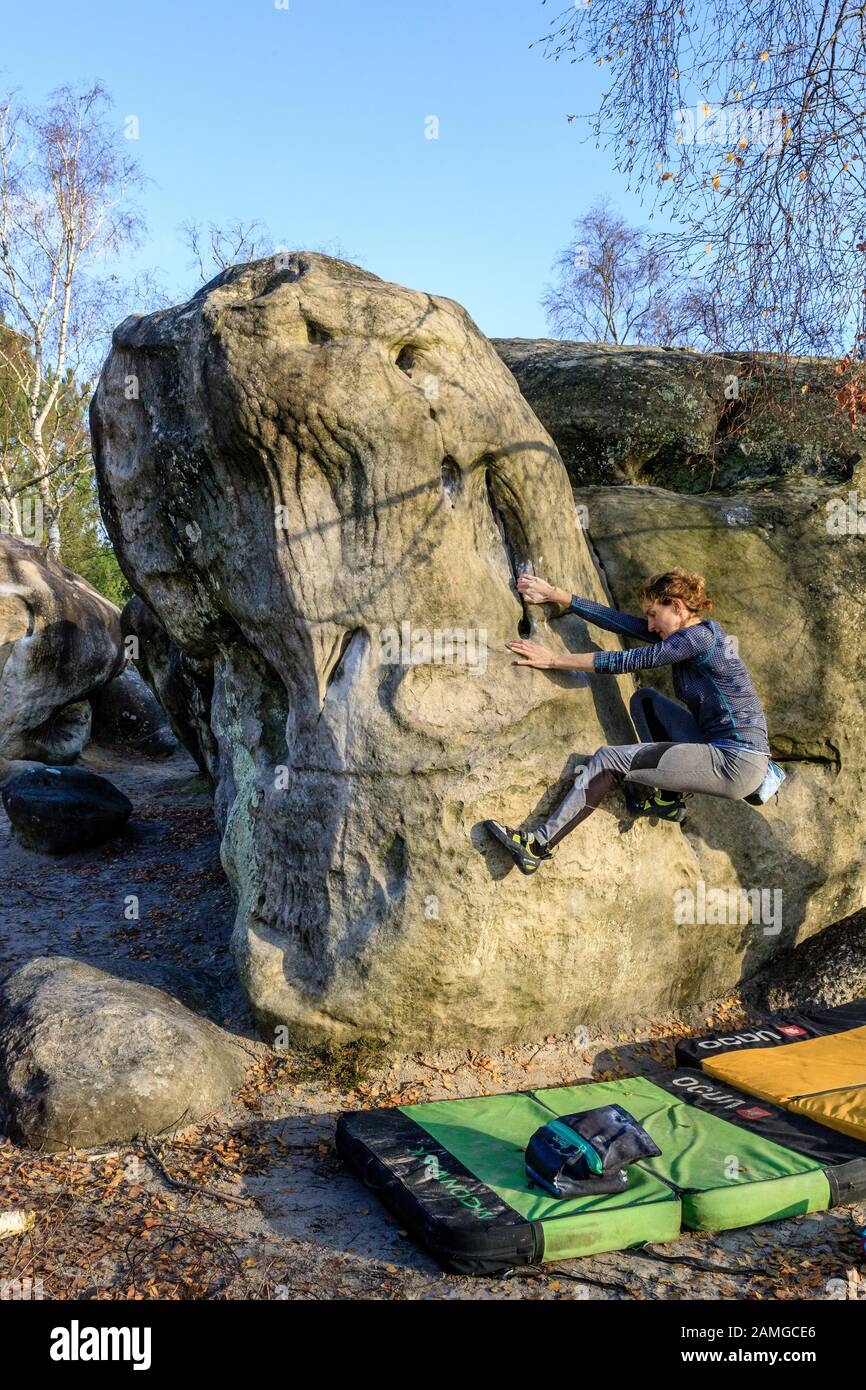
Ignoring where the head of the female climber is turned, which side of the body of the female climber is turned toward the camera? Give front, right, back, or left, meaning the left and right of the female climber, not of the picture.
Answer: left

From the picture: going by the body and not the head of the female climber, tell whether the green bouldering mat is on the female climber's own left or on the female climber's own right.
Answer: on the female climber's own left

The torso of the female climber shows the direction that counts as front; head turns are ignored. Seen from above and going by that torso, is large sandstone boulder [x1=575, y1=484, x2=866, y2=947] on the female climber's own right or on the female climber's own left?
on the female climber's own right

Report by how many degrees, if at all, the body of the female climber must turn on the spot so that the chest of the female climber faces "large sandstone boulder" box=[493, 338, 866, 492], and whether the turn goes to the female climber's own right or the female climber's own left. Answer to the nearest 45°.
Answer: approximately 90° to the female climber's own right

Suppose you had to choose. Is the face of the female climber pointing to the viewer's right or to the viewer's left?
to the viewer's left

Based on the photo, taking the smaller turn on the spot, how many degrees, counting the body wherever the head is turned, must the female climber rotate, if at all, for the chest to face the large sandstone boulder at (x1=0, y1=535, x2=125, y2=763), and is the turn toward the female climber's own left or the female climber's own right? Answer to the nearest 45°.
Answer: approximately 45° to the female climber's own right
